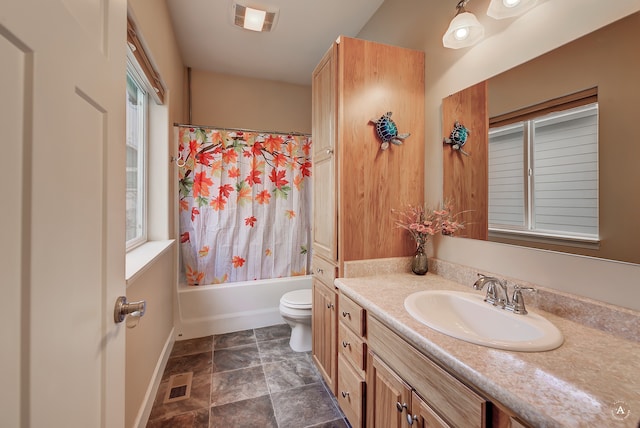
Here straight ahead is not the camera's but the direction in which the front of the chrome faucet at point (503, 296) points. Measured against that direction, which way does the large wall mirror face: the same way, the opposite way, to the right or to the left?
the same way

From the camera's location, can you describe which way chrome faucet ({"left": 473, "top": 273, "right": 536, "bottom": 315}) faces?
facing the viewer and to the left of the viewer

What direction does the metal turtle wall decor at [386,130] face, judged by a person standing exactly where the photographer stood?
facing the viewer

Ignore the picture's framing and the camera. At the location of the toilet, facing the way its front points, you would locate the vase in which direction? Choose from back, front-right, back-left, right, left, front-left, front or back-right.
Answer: back-left

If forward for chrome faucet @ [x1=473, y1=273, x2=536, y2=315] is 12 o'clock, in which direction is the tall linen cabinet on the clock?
The tall linen cabinet is roughly at 2 o'clock from the chrome faucet.

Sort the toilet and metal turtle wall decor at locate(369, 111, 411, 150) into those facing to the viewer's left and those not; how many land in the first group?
1
